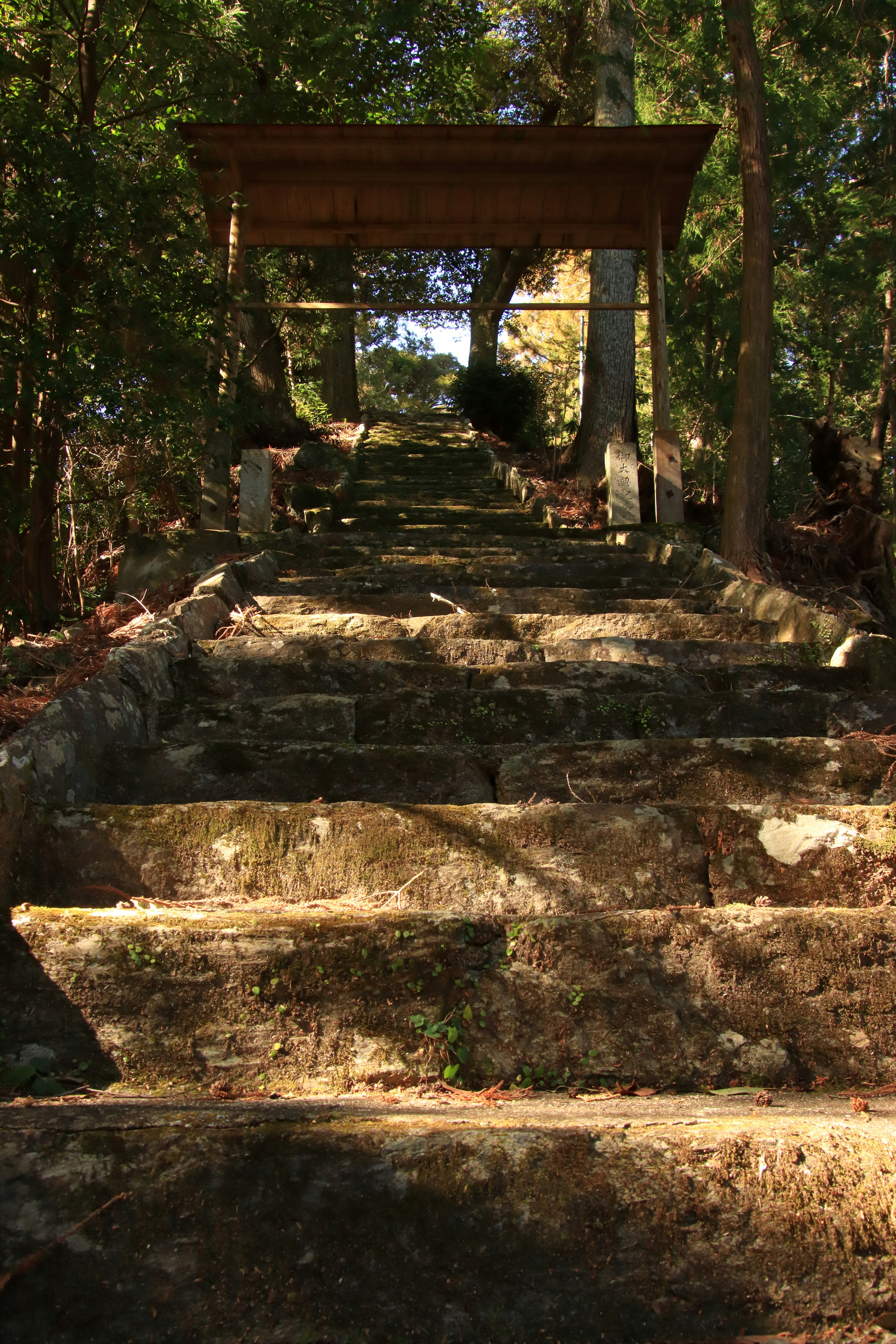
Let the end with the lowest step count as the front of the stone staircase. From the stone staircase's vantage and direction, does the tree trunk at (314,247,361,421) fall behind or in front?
behind

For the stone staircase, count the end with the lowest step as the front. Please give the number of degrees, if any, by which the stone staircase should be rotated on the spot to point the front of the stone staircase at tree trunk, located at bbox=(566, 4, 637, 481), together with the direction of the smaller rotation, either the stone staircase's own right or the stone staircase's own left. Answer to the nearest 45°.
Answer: approximately 180°

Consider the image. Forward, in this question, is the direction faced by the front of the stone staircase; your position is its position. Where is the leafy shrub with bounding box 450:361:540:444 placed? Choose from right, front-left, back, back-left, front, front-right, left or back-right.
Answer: back

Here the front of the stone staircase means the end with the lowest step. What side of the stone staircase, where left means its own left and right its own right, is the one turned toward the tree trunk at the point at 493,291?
back

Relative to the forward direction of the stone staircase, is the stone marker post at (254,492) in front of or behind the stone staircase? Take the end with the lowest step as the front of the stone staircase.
behind

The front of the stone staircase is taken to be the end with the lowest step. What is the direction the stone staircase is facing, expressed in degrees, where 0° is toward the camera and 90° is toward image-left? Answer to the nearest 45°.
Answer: approximately 0°

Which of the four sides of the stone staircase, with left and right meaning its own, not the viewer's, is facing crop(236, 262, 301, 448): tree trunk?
back
